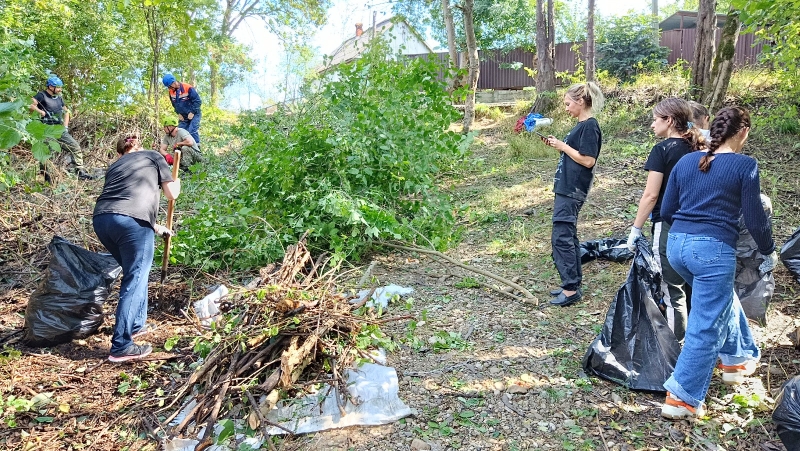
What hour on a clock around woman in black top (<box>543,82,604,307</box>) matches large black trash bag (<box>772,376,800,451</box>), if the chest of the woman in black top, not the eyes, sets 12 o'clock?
The large black trash bag is roughly at 8 o'clock from the woman in black top.

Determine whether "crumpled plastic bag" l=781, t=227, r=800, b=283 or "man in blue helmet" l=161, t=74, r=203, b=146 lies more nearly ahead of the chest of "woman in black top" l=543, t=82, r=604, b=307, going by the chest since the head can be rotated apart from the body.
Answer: the man in blue helmet

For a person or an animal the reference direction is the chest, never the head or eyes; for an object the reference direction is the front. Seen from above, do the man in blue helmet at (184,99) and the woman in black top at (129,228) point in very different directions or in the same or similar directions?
very different directions

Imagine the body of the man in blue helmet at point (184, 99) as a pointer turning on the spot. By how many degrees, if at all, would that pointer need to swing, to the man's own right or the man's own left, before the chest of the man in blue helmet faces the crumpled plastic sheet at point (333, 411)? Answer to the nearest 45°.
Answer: approximately 45° to the man's own left

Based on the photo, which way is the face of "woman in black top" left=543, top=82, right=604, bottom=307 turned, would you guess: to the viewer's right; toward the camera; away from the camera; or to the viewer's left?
to the viewer's left

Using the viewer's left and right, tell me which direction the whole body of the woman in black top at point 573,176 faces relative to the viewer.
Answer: facing to the left of the viewer

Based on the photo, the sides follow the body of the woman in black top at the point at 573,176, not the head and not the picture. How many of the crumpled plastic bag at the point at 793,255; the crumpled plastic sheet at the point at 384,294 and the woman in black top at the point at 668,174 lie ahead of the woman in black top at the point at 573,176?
1

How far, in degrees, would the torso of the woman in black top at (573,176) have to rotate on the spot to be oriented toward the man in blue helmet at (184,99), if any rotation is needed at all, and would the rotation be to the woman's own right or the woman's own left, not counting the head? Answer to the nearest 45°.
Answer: approximately 45° to the woman's own right

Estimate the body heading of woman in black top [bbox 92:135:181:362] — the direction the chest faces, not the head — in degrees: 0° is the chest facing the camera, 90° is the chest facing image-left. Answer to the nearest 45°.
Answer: approximately 225°

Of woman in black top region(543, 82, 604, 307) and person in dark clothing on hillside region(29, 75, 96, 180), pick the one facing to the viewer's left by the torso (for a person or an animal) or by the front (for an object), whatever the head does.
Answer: the woman in black top

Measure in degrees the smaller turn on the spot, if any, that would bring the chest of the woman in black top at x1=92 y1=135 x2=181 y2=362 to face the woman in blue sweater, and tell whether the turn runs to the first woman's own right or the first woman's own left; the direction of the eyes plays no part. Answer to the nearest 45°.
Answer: approximately 90° to the first woman's own right

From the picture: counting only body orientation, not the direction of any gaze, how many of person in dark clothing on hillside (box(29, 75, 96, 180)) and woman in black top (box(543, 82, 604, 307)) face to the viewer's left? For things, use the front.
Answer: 1

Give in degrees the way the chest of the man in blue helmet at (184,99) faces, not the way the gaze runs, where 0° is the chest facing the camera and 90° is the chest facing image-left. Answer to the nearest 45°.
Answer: approximately 45°

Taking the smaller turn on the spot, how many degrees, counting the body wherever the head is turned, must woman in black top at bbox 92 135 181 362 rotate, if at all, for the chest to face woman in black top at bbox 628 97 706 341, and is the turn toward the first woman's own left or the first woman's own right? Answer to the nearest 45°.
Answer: approximately 90° to the first woman's own right

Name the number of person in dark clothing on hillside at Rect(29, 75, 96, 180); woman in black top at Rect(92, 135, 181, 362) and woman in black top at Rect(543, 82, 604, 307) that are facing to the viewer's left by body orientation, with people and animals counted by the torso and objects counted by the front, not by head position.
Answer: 1

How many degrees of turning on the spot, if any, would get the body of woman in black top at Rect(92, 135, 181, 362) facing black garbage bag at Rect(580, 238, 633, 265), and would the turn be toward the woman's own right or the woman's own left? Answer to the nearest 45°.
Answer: approximately 45° to the woman's own right

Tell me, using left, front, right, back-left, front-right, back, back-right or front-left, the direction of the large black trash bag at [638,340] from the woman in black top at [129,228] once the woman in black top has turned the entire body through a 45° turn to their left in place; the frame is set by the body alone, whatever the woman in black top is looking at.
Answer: back-right

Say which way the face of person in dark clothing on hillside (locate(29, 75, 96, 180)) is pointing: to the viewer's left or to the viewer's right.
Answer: to the viewer's right
